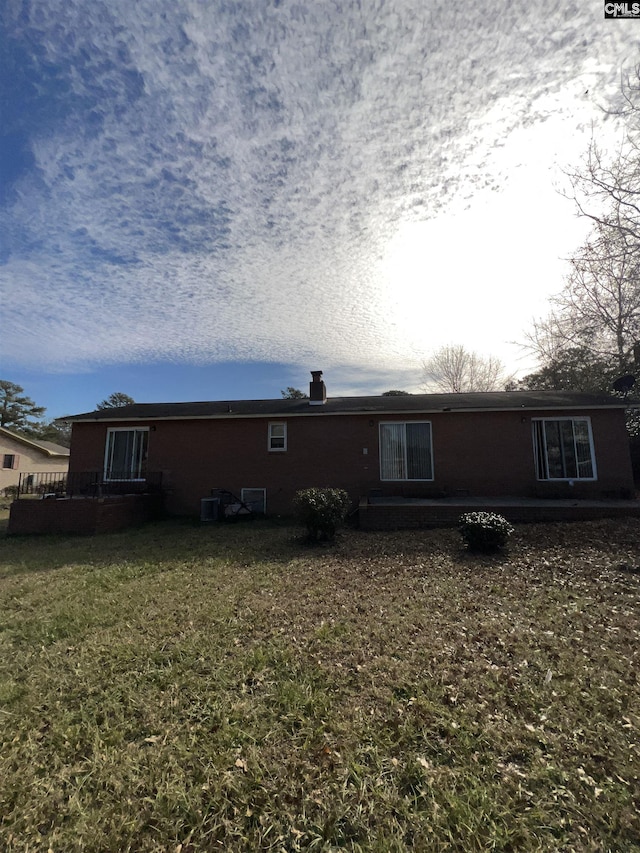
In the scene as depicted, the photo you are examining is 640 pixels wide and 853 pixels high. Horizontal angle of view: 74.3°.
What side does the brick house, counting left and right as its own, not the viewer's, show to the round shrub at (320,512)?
back

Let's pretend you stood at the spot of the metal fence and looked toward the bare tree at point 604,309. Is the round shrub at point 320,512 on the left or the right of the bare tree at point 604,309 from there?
right

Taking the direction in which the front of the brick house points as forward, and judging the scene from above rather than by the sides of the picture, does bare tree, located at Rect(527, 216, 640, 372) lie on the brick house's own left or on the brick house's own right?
on the brick house's own right

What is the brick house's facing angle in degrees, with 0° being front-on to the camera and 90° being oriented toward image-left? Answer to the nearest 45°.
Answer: approximately 180°

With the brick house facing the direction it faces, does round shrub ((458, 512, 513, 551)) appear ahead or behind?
behind

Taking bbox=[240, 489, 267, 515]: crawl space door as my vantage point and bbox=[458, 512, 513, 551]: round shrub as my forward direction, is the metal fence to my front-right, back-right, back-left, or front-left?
back-right

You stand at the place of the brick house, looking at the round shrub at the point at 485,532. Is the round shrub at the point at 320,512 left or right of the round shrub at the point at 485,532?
right

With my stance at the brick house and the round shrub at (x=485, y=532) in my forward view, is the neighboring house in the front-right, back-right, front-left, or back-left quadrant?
back-right

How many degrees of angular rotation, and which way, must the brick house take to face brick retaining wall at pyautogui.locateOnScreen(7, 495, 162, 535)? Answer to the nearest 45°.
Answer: approximately 90° to its left

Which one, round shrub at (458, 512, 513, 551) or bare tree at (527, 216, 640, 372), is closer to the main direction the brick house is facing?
the bare tree

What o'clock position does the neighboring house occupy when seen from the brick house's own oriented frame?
The neighboring house is roughly at 10 o'clock from the brick house.
